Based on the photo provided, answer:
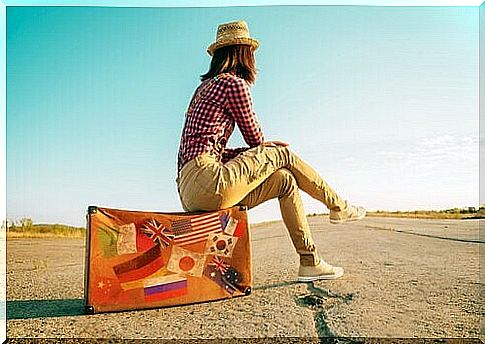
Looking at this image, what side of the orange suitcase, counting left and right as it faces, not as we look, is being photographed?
front

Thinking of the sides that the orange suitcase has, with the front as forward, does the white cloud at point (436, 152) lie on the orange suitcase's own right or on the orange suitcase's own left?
on the orange suitcase's own left
